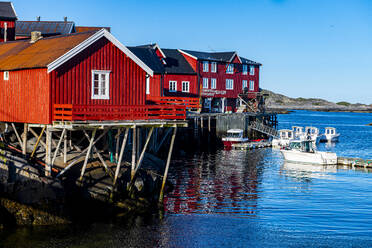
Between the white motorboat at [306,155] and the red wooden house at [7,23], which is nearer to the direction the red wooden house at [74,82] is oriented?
the white motorboat

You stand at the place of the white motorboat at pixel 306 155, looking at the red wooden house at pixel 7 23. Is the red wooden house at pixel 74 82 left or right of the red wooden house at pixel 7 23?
left

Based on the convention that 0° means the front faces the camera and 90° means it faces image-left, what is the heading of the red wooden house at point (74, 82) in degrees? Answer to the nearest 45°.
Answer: approximately 315°

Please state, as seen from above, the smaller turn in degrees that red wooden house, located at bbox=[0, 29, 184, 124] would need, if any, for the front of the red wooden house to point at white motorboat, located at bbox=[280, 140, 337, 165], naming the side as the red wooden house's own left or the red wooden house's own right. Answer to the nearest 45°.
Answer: approximately 90° to the red wooden house's own left

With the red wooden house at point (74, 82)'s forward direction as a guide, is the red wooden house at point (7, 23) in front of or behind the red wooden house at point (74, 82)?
behind
